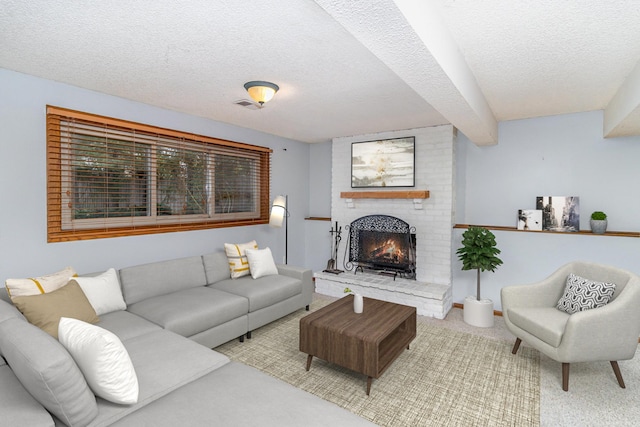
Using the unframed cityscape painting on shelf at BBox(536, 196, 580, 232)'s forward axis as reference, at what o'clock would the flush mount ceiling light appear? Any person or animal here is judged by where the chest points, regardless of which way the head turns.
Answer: The flush mount ceiling light is roughly at 1 o'clock from the unframed cityscape painting on shelf.

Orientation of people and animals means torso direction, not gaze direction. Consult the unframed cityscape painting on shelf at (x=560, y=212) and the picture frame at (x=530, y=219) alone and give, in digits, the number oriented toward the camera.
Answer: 2

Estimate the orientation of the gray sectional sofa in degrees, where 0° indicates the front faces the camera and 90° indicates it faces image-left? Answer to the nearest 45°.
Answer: approximately 315°

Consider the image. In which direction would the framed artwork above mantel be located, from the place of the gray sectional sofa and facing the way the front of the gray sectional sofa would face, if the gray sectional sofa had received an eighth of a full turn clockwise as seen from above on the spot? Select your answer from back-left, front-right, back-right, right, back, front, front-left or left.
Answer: back-left

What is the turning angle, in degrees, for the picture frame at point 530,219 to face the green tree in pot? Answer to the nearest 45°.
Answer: approximately 45° to its right

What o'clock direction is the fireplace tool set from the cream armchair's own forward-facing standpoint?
The fireplace tool set is roughly at 2 o'clock from the cream armchair.

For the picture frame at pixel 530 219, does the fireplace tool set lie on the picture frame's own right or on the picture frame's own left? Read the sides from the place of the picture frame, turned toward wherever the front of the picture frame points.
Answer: on the picture frame's own right

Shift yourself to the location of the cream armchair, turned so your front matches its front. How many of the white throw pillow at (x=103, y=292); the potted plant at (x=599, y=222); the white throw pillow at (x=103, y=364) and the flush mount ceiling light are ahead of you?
3
